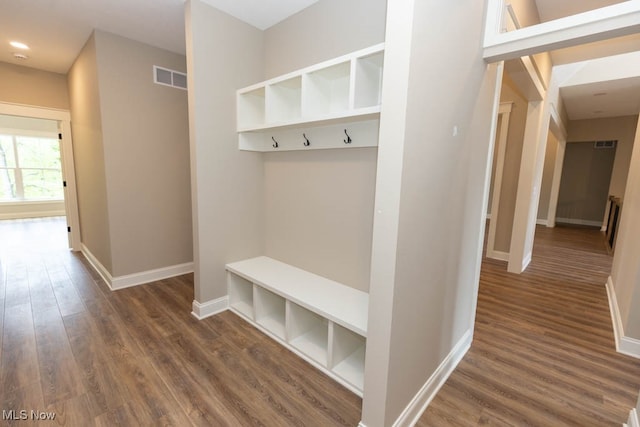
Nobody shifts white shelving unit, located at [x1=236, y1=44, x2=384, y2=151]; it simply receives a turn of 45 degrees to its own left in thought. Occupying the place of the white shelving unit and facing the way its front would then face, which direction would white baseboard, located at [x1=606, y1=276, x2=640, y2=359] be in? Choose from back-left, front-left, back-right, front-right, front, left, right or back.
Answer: left

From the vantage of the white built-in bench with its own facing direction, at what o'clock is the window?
The window is roughly at 3 o'clock from the white built-in bench.

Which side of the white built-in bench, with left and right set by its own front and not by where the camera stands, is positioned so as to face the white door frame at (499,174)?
back

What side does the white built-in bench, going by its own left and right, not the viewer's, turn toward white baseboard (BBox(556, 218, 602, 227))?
back

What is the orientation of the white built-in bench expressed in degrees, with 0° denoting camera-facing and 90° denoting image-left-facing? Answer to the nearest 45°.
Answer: approximately 45°

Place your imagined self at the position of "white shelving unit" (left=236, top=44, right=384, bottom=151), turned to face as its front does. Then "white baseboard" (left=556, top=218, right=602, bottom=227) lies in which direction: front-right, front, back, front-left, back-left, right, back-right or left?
back

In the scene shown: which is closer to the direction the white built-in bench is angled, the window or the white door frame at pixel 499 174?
the window

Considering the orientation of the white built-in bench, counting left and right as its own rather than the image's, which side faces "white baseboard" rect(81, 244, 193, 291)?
right

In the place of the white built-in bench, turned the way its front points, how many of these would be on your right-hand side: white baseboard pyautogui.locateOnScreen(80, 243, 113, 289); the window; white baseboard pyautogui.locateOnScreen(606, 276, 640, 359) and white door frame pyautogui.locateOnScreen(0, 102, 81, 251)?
3

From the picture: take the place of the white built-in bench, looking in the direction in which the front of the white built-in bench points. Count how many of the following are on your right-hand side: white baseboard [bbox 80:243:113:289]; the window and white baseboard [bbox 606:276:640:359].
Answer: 2

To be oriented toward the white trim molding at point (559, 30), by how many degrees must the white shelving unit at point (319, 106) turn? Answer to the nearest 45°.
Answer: approximately 90° to its left

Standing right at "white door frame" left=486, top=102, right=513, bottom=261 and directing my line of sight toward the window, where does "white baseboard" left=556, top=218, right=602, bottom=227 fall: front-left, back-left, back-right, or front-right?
back-right

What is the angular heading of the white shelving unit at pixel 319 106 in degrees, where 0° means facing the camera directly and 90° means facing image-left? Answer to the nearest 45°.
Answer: approximately 45°
